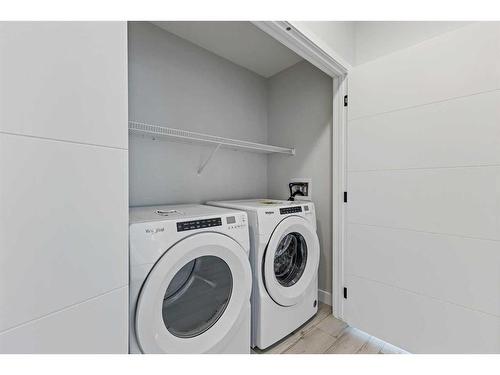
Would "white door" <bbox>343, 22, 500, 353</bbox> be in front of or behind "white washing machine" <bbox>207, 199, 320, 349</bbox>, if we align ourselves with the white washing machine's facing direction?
in front

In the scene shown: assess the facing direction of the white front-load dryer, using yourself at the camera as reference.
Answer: facing the viewer and to the right of the viewer
